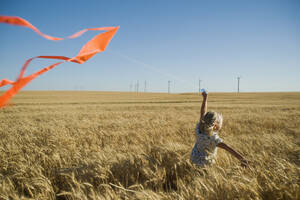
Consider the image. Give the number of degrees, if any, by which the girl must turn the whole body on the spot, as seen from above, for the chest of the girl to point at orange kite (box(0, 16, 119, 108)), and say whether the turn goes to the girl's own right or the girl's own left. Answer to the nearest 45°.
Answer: approximately 180°

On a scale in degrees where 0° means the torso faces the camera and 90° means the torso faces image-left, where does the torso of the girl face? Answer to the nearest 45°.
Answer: approximately 225°
